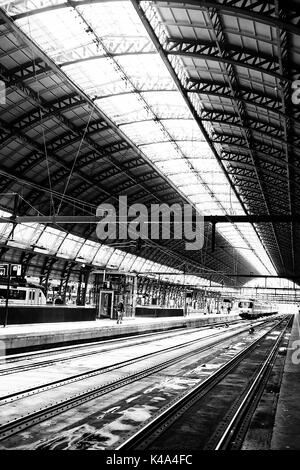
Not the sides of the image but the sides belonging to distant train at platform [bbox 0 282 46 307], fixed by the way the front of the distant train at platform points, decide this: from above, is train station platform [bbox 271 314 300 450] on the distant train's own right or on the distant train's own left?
on the distant train's own right

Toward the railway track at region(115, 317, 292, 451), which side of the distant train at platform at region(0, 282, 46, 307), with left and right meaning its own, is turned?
right

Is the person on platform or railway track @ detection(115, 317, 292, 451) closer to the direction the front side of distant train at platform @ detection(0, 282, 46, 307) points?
the person on platform
